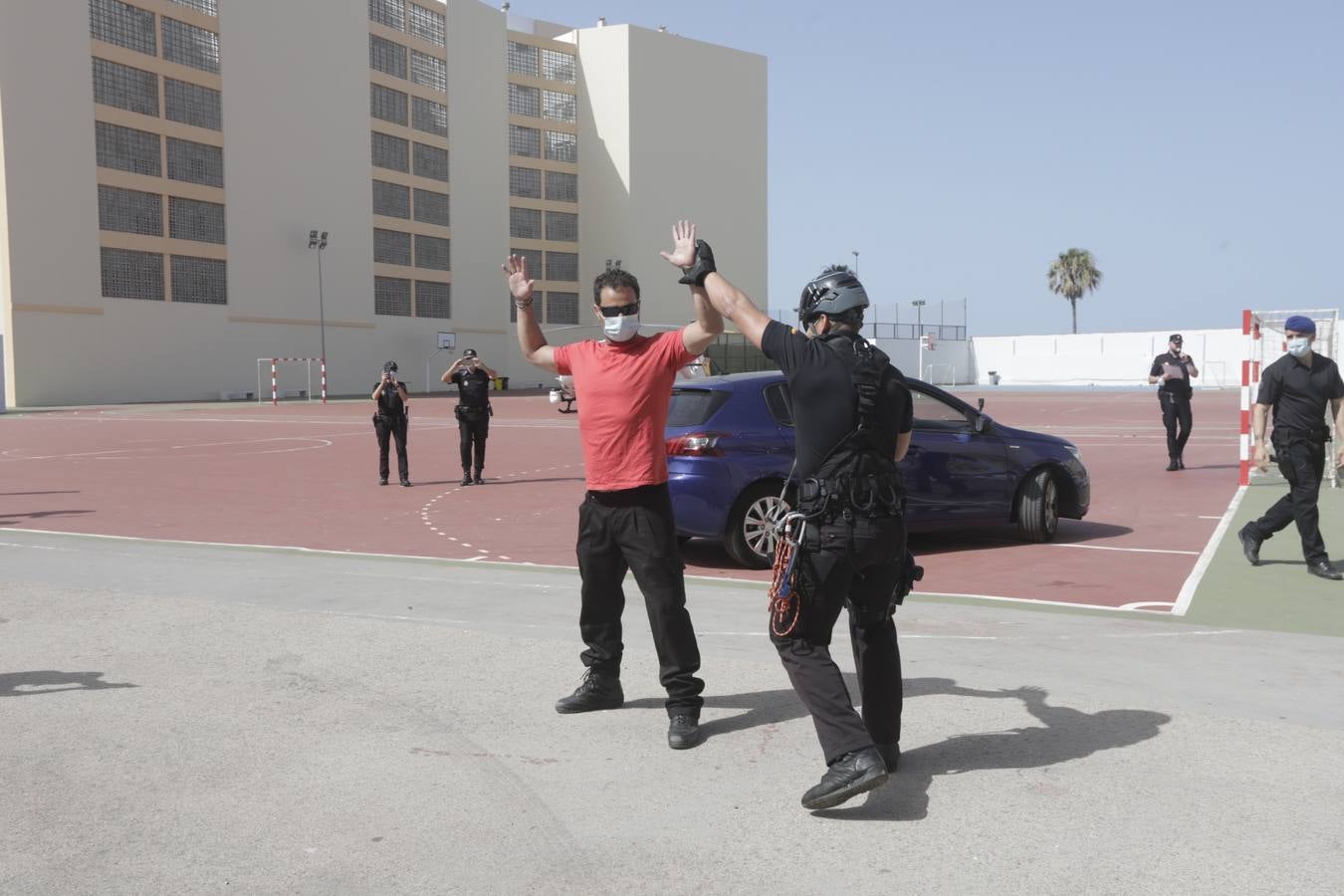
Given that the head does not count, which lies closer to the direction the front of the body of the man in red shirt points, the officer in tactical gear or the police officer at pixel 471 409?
the officer in tactical gear

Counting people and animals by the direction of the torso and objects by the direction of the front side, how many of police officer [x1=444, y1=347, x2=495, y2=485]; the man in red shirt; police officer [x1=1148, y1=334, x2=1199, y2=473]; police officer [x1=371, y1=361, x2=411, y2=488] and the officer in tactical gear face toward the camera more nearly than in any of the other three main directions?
4

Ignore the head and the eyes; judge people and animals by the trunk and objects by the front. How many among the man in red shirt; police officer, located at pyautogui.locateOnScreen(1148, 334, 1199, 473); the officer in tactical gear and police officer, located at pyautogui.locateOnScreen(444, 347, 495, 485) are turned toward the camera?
3

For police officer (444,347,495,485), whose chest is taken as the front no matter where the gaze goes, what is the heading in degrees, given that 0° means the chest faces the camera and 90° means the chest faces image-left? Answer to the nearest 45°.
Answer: approximately 0°

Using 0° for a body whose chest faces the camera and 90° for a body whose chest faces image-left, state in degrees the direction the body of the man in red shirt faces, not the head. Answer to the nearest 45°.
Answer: approximately 0°

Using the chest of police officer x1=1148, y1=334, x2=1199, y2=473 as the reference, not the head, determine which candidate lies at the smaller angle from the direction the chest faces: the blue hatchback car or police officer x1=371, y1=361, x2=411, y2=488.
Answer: the blue hatchback car

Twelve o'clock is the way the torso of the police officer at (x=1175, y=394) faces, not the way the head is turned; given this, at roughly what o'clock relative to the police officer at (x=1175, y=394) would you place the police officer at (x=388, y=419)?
the police officer at (x=388, y=419) is roughly at 2 o'clock from the police officer at (x=1175, y=394).

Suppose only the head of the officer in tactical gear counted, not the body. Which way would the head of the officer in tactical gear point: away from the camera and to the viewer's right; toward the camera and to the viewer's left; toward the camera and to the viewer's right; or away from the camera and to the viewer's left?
away from the camera and to the viewer's left
